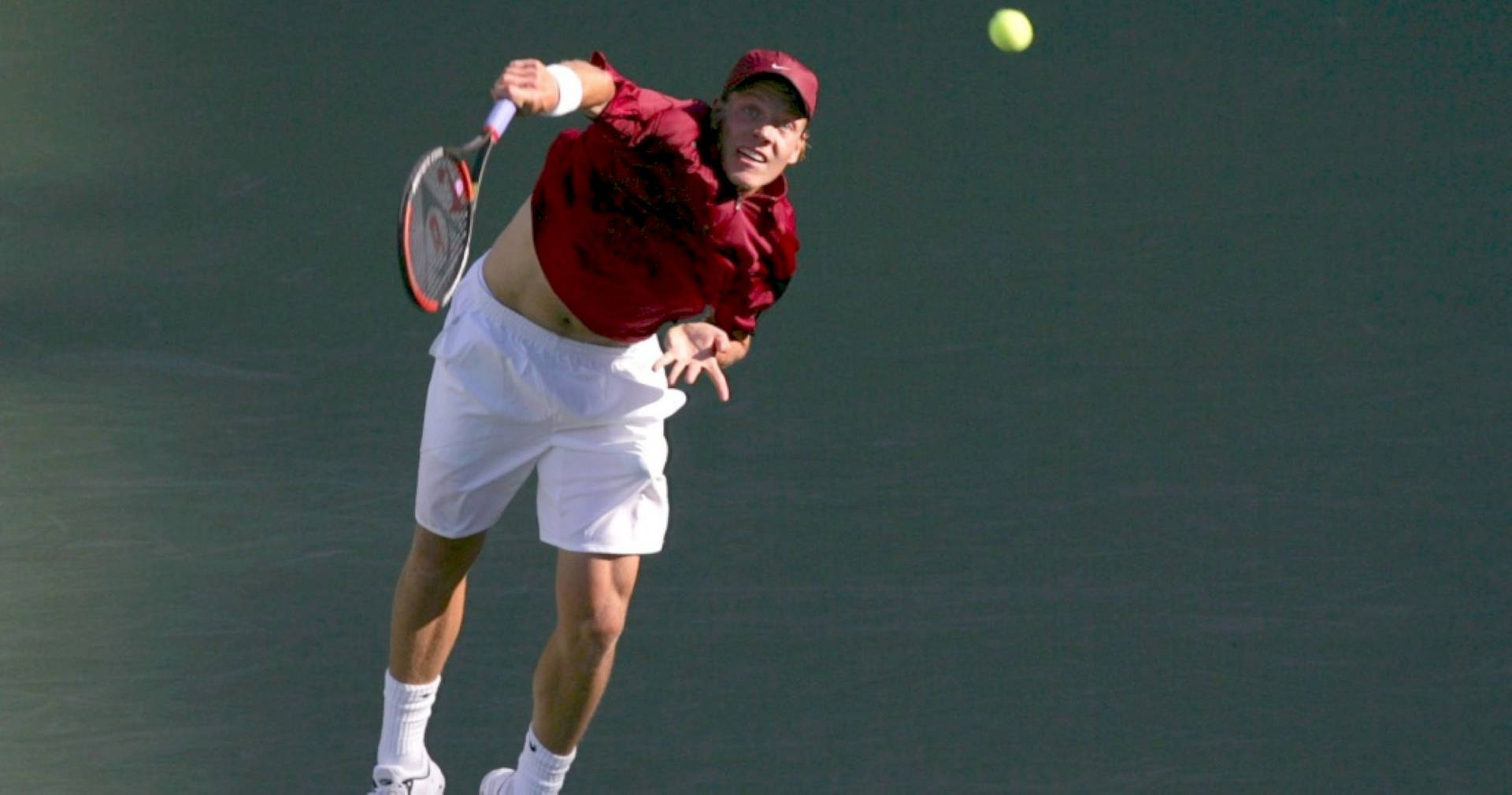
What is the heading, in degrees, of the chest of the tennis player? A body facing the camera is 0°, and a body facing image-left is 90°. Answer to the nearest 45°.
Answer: approximately 0°
